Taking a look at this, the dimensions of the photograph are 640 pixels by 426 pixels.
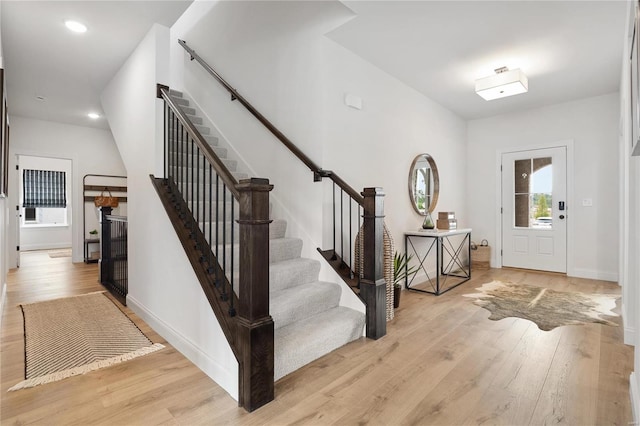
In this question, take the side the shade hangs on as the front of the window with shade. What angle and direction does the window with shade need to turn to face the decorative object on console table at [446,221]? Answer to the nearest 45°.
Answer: approximately 45° to its left

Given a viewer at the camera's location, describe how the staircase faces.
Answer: facing the viewer and to the right of the viewer

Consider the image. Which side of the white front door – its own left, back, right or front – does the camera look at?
front

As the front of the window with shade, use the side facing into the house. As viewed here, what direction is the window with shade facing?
toward the camera

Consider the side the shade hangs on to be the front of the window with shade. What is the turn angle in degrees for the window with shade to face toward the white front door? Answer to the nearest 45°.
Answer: approximately 45° to its left

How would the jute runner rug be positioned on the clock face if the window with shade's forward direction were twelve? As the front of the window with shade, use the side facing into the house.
The jute runner rug is roughly at 12 o'clock from the window with shade.

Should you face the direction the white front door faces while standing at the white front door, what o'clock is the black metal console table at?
The black metal console table is roughly at 1 o'clock from the white front door.

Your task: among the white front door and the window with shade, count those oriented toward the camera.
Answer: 2

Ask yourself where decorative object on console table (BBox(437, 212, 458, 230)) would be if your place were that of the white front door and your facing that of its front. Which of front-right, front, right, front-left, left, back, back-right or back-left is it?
front-right

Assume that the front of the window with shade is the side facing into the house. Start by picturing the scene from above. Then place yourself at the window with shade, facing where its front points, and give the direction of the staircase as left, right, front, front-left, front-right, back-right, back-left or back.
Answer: front

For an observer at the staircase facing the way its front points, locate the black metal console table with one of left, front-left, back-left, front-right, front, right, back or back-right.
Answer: left

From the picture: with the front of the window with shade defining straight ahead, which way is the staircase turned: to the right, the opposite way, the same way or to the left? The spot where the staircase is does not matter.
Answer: the same way

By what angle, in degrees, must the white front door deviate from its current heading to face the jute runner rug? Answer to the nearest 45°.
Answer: approximately 45° to its right
